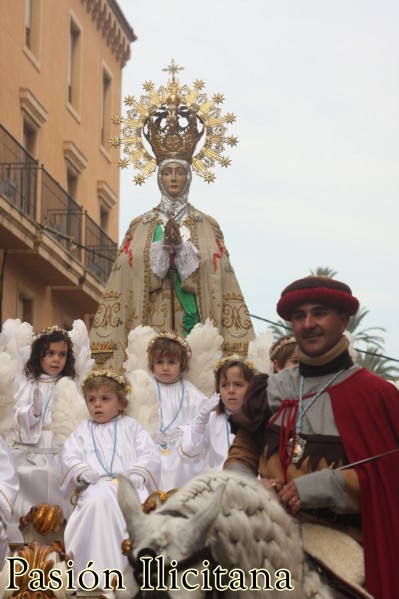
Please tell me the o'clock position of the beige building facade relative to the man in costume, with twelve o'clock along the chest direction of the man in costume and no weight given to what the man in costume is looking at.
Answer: The beige building facade is roughly at 4 o'clock from the man in costume.

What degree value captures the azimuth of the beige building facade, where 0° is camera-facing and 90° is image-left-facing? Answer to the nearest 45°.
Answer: approximately 315°

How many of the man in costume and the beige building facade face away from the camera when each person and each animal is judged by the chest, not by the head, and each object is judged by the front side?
0

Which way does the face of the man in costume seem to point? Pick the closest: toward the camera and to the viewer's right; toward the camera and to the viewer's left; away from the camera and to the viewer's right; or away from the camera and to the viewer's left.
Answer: toward the camera and to the viewer's left

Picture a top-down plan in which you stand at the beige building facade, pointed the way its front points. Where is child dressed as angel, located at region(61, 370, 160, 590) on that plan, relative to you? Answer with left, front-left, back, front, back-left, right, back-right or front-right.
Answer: front-right

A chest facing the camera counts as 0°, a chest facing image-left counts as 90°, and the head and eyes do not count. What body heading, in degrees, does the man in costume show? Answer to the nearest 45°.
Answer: approximately 45°

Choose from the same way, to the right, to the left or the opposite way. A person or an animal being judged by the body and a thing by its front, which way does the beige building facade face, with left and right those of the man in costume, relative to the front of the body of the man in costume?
to the left
